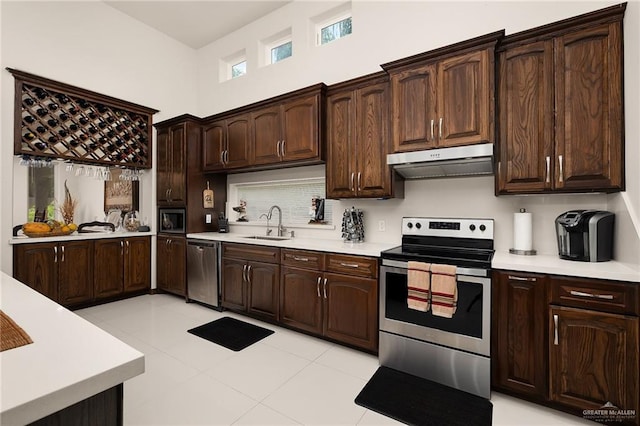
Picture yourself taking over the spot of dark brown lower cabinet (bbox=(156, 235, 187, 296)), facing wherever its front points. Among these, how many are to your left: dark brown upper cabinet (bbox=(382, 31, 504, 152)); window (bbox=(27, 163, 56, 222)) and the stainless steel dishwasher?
2

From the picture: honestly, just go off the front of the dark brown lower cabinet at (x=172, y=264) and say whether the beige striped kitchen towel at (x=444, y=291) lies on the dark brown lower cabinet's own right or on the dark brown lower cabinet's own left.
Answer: on the dark brown lower cabinet's own left

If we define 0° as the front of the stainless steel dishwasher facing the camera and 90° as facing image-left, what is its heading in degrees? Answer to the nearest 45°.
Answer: approximately 45°

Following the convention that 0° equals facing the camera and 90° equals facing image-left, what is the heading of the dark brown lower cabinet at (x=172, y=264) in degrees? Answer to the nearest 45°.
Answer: approximately 45°

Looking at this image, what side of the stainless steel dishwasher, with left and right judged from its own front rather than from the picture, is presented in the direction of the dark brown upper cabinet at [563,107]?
left

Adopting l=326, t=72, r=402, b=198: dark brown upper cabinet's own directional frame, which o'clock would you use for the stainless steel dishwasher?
The stainless steel dishwasher is roughly at 2 o'clock from the dark brown upper cabinet.

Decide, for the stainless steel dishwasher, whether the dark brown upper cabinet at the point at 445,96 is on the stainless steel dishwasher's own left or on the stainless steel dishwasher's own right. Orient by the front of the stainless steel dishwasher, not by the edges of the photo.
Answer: on the stainless steel dishwasher's own left

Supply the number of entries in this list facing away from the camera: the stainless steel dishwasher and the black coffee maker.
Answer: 0

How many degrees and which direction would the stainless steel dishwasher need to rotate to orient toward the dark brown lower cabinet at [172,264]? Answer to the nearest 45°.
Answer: approximately 90° to its right

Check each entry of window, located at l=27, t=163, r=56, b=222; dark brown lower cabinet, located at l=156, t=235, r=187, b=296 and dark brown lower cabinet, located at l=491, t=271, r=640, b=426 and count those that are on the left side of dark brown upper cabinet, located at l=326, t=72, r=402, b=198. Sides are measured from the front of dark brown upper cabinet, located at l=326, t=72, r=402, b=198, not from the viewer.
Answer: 1

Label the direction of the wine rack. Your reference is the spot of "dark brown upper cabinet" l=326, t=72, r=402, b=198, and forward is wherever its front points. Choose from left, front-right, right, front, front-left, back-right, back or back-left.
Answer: front-right

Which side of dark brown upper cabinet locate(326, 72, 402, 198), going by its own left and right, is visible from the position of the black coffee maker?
left
